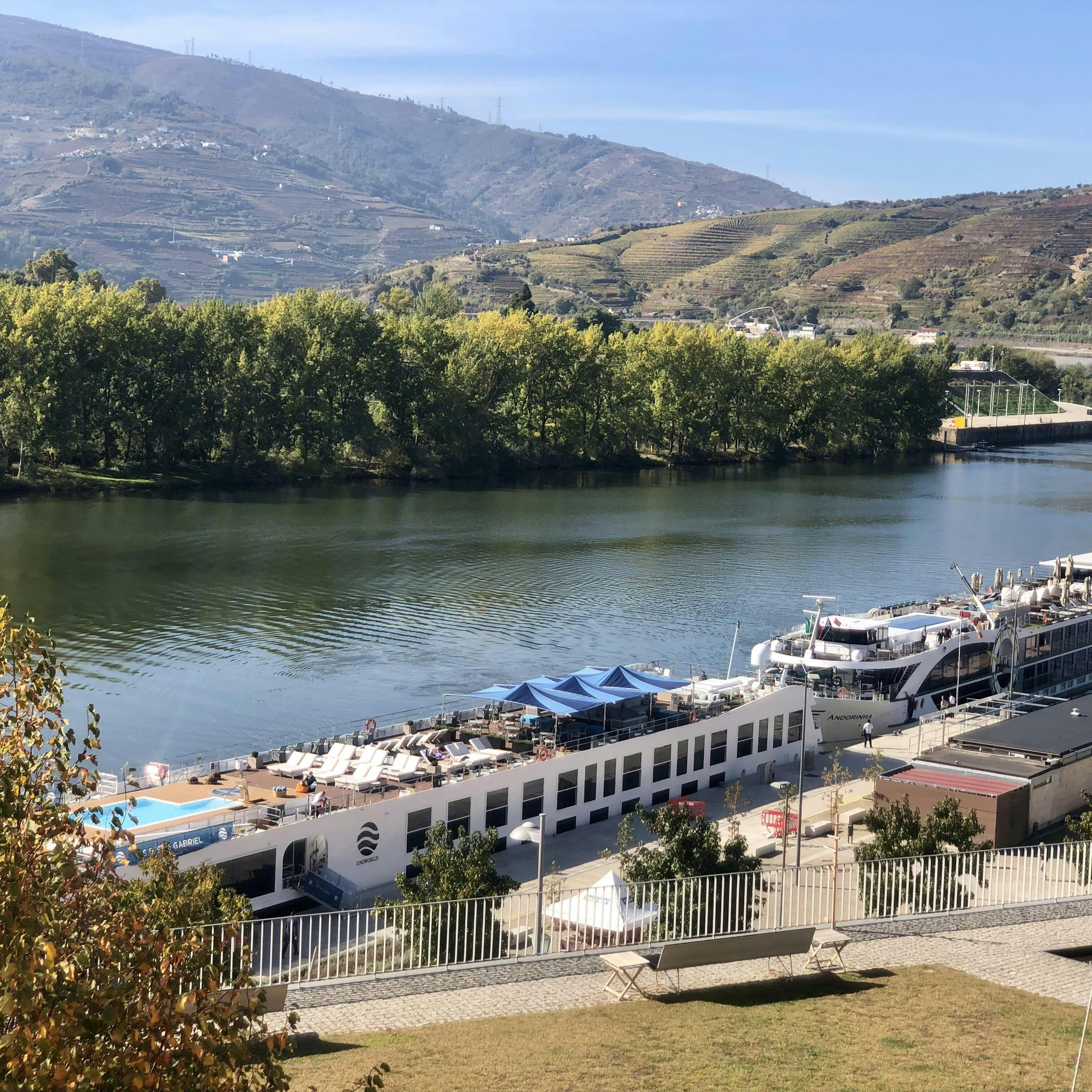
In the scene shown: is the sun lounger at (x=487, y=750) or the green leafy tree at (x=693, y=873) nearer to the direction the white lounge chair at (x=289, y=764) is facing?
the green leafy tree

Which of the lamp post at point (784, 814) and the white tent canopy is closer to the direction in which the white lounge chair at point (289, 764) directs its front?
the white tent canopy

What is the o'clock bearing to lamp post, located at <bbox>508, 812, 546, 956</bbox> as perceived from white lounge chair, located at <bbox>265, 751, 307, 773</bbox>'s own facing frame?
The lamp post is roughly at 10 o'clock from the white lounge chair.

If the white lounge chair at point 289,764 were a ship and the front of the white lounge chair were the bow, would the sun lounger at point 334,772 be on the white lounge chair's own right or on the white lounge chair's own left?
on the white lounge chair's own left

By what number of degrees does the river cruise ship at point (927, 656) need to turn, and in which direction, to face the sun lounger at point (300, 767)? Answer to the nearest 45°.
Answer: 0° — it already faces it

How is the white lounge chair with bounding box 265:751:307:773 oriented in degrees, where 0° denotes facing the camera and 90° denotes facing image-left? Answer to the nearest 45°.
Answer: approximately 45°
